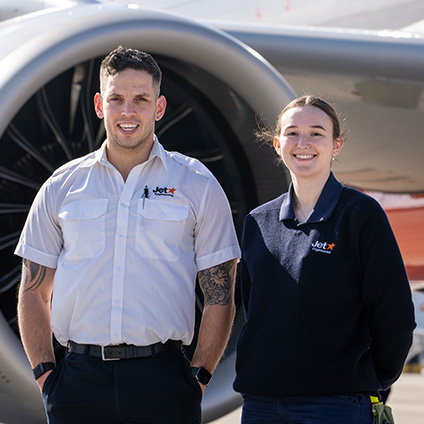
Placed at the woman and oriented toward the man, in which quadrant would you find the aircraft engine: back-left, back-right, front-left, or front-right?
front-right

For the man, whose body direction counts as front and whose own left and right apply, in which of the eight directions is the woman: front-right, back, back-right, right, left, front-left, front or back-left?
front-left

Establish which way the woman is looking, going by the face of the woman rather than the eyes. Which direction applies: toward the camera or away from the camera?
toward the camera

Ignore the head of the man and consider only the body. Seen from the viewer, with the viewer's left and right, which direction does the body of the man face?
facing the viewer

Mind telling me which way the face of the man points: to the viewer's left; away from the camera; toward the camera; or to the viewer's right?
toward the camera

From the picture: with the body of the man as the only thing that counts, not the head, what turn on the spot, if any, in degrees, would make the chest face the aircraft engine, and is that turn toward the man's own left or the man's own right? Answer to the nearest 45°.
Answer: approximately 180°

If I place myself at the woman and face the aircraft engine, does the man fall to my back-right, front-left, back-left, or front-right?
front-left
